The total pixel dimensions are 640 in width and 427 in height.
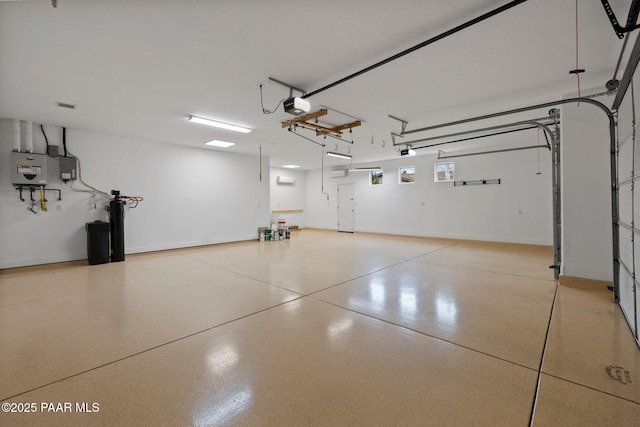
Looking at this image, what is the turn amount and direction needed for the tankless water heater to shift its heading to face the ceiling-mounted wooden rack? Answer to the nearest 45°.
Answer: approximately 45° to its left

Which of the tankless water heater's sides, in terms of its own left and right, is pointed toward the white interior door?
left

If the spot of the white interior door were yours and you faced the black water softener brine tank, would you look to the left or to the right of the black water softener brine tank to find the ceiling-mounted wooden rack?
left

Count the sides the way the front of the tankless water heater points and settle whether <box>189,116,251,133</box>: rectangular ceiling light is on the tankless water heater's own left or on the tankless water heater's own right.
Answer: on the tankless water heater's own left

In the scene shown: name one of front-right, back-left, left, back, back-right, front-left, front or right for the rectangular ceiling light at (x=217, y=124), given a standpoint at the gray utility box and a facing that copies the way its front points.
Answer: front-left

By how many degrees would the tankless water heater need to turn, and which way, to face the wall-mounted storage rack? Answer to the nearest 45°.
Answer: approximately 45° to its left

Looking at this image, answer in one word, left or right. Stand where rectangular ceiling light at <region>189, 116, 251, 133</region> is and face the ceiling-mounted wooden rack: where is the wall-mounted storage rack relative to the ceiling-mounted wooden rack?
left
